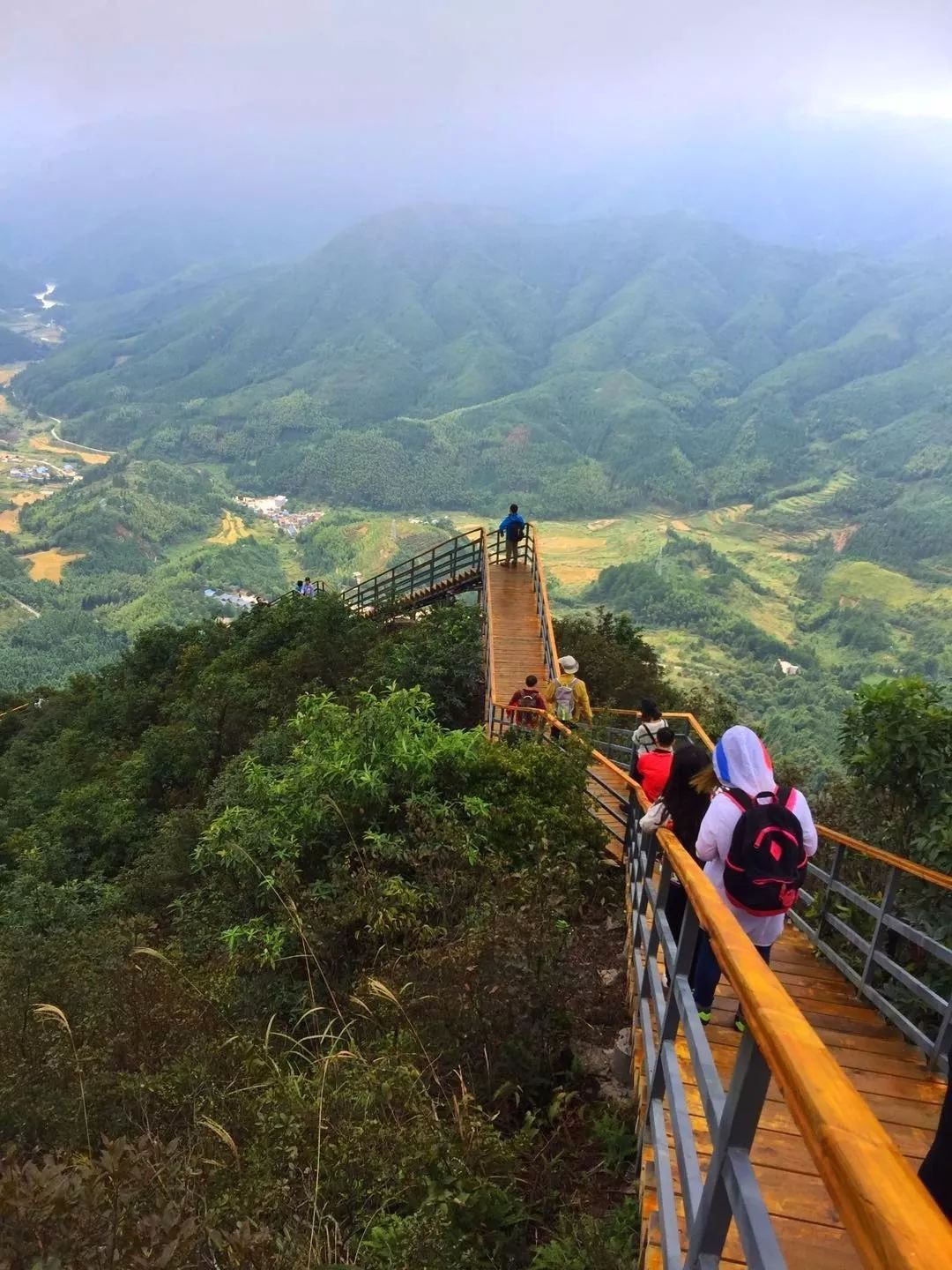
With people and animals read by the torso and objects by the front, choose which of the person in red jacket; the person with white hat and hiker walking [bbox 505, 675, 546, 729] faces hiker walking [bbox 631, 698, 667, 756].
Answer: the person in red jacket

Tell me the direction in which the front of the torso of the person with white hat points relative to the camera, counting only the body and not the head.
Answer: away from the camera

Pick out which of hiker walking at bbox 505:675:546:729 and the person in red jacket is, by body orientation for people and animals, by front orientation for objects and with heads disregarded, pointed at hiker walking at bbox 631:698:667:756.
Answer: the person in red jacket

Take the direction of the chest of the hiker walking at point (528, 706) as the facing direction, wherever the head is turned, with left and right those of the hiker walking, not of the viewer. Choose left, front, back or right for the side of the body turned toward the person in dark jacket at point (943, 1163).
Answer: back

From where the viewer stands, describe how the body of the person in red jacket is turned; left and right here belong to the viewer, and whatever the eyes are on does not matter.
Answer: facing away from the viewer

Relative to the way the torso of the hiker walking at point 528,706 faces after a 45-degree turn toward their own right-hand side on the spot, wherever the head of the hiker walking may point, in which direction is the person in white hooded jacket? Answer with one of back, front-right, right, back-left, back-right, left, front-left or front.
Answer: back-right

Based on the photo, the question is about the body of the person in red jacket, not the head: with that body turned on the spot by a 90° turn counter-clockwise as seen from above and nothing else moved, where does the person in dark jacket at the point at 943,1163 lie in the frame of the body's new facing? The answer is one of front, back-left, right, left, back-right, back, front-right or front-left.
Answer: left

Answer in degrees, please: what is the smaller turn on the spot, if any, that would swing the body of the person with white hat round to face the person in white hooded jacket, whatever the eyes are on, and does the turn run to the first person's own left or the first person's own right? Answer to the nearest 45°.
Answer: approximately 180°

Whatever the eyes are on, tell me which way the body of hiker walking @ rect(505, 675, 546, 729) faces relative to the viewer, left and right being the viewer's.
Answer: facing away from the viewer

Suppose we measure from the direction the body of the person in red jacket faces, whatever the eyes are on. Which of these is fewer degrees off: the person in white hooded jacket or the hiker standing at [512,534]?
the hiker standing

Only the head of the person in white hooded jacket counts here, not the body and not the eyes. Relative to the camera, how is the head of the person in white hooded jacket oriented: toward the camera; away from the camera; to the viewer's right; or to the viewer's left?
away from the camera
